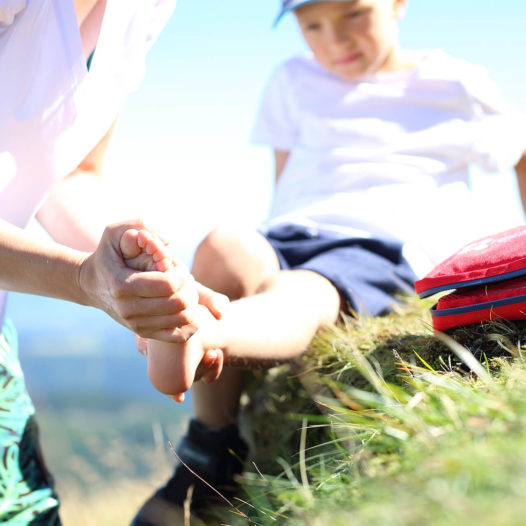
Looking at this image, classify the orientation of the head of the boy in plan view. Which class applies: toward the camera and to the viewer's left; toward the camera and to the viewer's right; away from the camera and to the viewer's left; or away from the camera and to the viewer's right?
toward the camera and to the viewer's left

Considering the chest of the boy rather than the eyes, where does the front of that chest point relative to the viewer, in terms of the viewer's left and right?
facing the viewer and to the left of the viewer

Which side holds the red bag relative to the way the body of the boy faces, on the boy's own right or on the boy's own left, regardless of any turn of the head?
on the boy's own left
